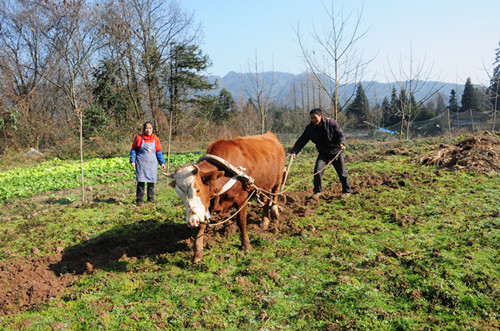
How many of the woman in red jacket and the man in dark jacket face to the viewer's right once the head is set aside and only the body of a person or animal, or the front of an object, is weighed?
0

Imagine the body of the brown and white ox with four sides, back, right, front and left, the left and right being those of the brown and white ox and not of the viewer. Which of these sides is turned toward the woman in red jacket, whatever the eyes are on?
right

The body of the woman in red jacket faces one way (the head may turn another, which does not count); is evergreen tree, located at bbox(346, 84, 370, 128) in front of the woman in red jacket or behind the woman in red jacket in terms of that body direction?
behind

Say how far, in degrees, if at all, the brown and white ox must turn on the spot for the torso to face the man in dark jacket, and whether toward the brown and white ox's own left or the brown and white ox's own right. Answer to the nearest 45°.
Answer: approximately 180°

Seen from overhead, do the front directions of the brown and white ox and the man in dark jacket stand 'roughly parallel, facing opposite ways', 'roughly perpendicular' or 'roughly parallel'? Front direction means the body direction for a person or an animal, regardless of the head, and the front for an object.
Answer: roughly parallel

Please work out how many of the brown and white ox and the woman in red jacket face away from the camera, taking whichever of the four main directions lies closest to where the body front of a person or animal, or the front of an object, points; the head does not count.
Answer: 0

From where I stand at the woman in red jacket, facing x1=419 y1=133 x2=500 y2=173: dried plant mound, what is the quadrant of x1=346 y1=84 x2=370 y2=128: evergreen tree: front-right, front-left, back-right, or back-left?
front-left

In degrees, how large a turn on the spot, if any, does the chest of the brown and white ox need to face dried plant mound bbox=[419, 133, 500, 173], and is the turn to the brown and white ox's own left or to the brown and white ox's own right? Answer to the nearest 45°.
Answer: approximately 180°

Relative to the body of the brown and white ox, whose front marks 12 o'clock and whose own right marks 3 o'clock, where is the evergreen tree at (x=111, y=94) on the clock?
The evergreen tree is roughly at 4 o'clock from the brown and white ox.

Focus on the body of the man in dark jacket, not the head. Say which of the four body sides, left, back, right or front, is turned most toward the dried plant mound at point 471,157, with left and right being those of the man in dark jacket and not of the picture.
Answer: back

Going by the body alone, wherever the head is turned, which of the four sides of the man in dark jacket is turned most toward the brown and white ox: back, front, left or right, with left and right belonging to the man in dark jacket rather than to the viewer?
front

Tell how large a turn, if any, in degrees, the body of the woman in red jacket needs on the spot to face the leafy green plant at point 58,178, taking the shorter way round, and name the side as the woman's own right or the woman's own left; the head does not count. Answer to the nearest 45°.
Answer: approximately 135° to the woman's own right

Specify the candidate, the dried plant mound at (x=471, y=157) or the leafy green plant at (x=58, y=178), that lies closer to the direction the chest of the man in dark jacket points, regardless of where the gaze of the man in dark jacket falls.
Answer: the leafy green plant

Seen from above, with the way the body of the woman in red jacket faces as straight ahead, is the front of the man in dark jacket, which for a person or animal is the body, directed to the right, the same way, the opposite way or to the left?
to the right

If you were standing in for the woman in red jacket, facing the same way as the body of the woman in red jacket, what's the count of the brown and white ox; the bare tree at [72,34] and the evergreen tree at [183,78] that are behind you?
2

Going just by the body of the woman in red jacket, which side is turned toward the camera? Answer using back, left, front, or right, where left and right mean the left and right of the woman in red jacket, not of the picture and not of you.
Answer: front

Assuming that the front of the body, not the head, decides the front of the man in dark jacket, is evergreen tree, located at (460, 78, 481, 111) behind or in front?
behind

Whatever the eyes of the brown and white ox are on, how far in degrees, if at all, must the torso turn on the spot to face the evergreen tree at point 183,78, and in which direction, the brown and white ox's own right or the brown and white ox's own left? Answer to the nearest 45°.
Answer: approximately 135° to the brown and white ox's own right

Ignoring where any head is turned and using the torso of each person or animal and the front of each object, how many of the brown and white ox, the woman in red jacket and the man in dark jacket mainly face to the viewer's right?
0
